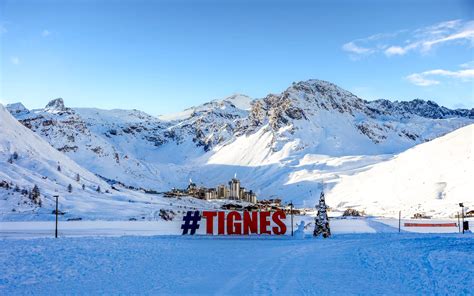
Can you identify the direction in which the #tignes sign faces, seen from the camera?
facing the viewer
